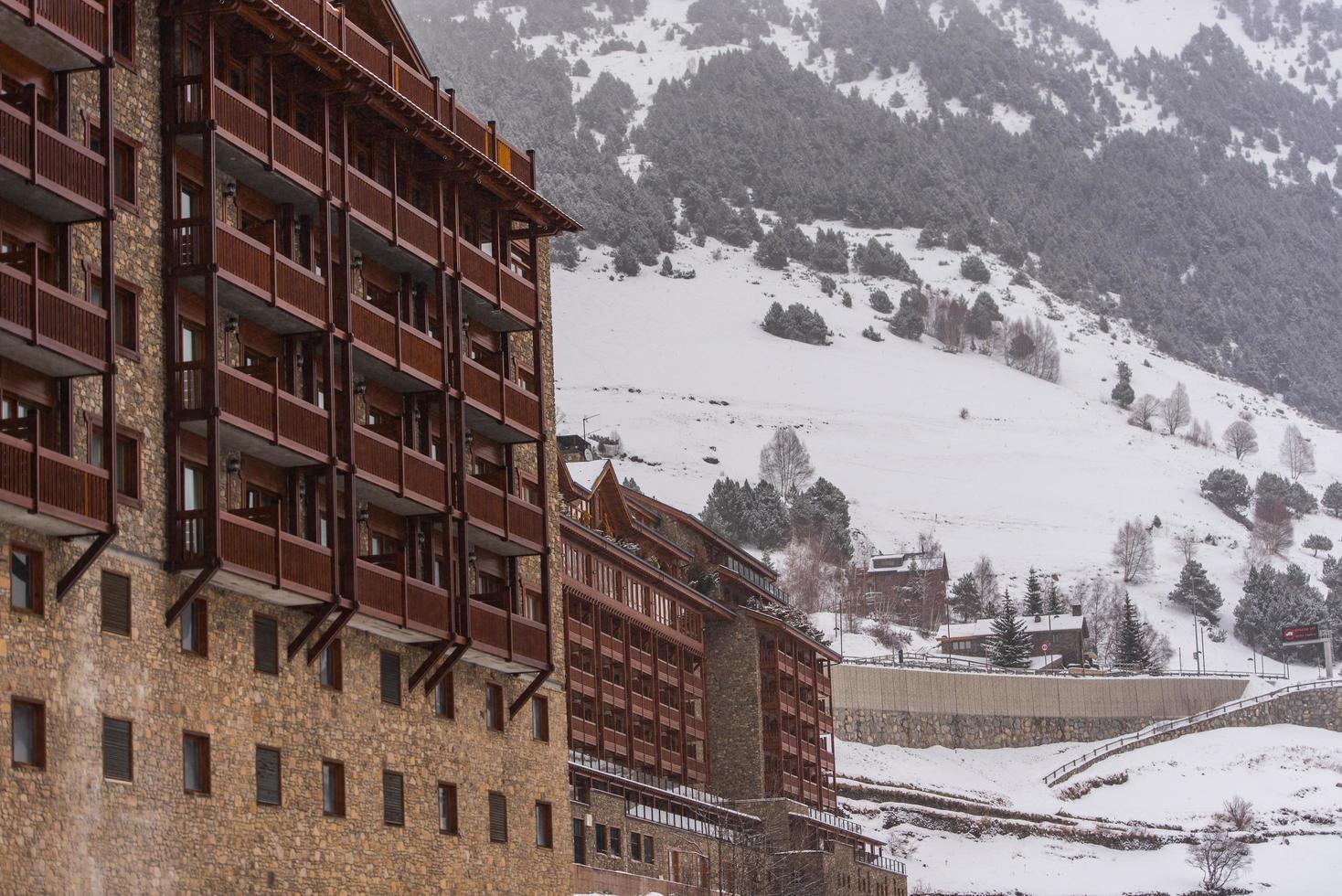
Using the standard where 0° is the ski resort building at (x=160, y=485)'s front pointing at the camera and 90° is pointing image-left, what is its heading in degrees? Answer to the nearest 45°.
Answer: approximately 315°
